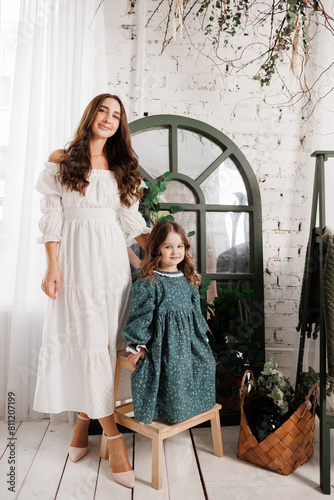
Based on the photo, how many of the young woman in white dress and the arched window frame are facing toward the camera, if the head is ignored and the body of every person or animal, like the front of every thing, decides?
2

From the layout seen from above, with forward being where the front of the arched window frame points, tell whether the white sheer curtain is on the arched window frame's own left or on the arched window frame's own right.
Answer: on the arched window frame's own right

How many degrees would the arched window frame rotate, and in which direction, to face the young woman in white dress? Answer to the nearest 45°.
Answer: approximately 45° to its right

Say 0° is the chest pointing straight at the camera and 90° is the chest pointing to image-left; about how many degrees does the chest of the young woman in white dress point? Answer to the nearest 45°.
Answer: approximately 0°

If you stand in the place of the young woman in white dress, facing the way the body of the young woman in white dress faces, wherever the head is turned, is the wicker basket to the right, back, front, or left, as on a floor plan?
left
